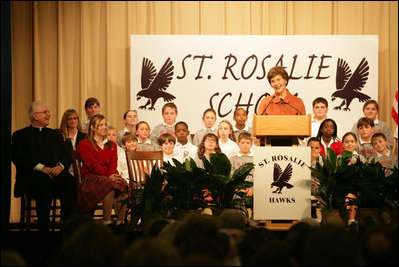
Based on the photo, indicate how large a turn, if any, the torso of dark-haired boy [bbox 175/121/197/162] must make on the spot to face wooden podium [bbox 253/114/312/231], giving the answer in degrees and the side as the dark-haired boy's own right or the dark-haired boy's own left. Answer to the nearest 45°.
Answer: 0° — they already face it

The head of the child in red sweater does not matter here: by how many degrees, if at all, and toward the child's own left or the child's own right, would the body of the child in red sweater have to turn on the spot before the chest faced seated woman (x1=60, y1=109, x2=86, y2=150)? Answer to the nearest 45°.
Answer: approximately 90° to the child's own right

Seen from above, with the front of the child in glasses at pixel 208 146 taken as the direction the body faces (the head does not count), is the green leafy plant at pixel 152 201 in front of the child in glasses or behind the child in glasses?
in front

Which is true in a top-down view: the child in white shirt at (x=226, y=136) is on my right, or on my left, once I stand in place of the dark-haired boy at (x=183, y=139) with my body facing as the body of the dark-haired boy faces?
on my left

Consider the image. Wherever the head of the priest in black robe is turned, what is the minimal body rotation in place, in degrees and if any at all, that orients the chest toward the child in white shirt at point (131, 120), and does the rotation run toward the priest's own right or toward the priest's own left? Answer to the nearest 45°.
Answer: approximately 90° to the priest's own left

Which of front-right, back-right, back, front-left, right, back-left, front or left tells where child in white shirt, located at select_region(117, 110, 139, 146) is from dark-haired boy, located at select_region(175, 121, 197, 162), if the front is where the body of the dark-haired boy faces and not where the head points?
right
